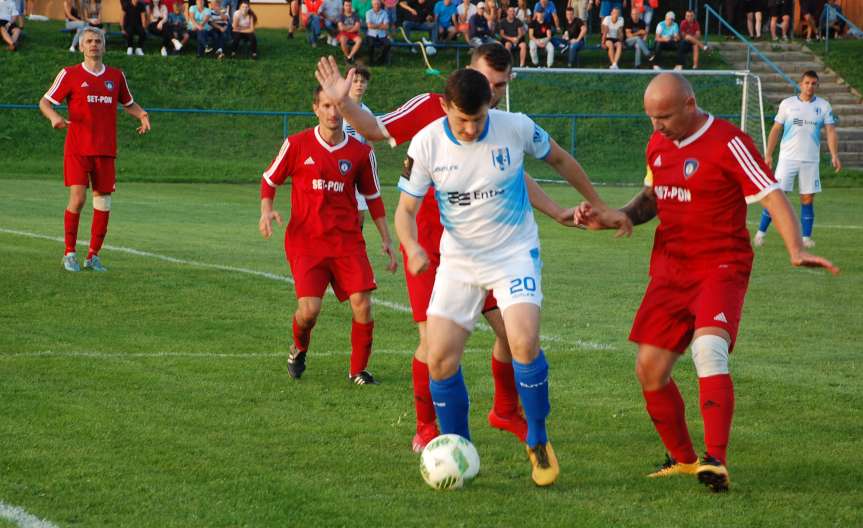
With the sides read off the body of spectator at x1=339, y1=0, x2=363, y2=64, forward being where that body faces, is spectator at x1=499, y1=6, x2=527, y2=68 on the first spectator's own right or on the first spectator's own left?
on the first spectator's own left

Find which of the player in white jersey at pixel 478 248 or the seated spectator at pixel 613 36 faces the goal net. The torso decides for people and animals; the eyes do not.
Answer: the seated spectator

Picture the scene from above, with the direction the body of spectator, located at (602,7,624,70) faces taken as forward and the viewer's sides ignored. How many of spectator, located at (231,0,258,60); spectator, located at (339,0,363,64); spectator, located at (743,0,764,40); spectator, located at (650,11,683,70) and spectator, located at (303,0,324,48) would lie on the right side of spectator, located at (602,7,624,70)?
3

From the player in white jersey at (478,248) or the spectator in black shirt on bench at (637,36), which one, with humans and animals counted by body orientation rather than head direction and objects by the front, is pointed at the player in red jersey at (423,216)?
the spectator in black shirt on bench

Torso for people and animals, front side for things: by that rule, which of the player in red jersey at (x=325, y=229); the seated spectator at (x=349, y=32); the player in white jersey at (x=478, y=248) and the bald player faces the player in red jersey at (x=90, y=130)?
the seated spectator

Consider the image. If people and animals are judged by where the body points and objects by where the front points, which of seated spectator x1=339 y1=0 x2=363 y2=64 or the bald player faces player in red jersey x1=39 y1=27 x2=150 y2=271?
the seated spectator

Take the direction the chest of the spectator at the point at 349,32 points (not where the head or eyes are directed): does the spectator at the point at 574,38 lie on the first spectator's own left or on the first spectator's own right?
on the first spectator's own left

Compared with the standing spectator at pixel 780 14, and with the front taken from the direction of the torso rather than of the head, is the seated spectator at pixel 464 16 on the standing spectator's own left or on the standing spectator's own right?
on the standing spectator's own right

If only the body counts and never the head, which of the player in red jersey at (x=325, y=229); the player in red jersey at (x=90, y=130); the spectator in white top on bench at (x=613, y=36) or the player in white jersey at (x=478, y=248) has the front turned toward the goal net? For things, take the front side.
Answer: the spectator in white top on bench
